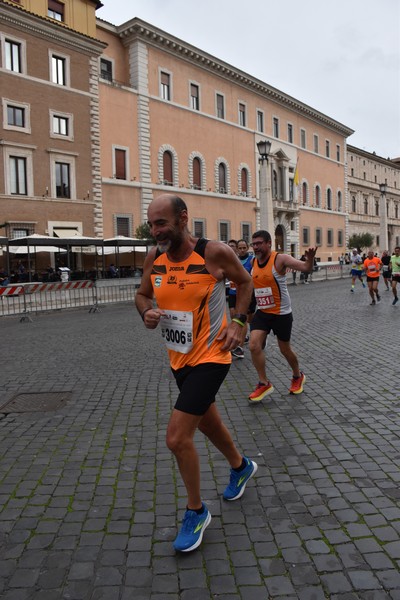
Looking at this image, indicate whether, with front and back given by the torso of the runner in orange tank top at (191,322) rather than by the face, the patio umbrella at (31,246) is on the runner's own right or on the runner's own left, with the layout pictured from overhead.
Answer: on the runner's own right

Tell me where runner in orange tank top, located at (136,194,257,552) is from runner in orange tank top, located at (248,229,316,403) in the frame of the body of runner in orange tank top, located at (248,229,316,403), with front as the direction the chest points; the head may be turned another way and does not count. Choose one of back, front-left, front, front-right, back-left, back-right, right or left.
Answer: front-left

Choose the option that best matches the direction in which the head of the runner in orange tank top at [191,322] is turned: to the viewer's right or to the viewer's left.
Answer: to the viewer's left

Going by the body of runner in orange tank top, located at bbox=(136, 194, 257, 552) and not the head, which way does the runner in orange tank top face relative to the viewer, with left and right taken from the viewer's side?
facing the viewer and to the left of the viewer

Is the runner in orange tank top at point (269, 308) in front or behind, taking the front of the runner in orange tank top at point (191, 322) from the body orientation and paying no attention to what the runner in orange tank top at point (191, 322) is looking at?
behind

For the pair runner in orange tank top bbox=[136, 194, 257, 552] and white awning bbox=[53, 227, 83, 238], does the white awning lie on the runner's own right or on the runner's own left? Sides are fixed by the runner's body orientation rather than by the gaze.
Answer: on the runner's own right

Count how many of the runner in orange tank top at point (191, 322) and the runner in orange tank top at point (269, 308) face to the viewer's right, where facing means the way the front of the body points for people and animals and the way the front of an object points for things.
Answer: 0

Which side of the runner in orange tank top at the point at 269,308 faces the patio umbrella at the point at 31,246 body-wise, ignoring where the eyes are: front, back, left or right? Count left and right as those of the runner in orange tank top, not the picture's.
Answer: right
